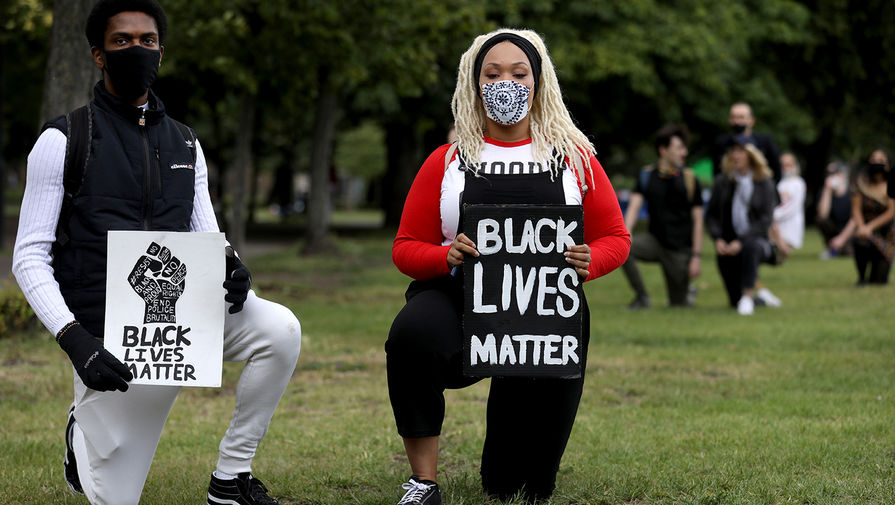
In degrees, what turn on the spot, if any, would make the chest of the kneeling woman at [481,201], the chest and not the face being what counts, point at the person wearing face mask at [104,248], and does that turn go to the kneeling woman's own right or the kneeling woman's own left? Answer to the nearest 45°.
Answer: approximately 90° to the kneeling woman's own right

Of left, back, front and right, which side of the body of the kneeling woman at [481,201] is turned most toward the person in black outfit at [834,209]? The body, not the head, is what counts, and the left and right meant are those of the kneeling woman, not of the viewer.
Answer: back

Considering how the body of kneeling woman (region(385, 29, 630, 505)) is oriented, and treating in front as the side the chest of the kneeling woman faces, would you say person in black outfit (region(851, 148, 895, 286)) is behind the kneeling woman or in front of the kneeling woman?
behind

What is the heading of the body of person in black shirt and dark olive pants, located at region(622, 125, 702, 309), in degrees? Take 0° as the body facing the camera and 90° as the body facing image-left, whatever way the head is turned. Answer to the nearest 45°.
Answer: approximately 0°

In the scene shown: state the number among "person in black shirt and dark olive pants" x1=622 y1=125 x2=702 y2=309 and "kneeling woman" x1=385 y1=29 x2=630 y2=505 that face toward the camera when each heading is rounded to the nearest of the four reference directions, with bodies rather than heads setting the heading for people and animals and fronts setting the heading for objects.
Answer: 2

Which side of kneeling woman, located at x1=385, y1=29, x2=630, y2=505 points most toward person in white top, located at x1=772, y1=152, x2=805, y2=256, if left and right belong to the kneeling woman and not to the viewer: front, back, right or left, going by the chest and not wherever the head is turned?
back

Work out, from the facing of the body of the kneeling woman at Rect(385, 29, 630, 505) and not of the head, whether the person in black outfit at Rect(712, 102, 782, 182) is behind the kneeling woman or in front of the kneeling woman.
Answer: behind
